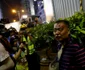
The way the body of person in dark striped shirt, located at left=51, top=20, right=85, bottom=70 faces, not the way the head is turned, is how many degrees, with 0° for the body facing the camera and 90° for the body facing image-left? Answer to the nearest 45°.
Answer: approximately 45°

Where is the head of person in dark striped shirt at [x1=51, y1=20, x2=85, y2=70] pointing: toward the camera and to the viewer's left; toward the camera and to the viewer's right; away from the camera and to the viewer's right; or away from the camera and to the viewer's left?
toward the camera and to the viewer's left
